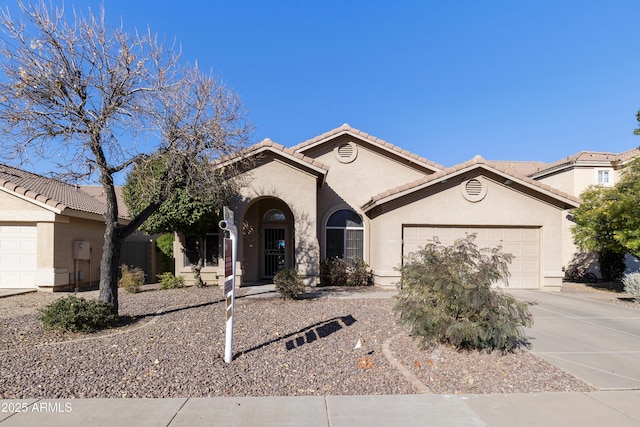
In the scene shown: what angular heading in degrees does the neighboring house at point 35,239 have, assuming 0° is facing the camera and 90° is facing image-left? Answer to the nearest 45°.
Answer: approximately 0°

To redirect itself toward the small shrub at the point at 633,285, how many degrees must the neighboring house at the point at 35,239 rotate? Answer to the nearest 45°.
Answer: approximately 45° to its left

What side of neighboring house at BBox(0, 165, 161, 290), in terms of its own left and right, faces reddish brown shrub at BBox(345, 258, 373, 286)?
left

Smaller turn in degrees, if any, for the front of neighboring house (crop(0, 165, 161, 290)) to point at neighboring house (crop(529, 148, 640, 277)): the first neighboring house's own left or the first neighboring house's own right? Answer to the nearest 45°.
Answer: approximately 90° to the first neighboring house's own left
